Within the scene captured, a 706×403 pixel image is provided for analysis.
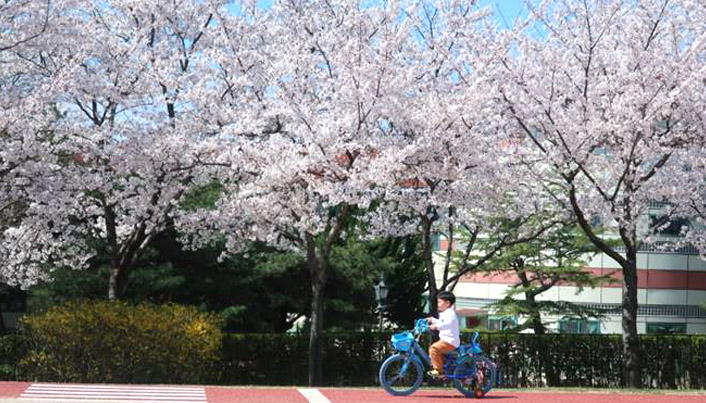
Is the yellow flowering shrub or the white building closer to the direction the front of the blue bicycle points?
the yellow flowering shrub

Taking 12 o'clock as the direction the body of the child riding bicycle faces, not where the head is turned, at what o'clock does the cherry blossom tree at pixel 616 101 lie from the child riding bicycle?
The cherry blossom tree is roughly at 4 o'clock from the child riding bicycle.

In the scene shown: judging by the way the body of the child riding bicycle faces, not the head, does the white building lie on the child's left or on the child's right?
on the child's right

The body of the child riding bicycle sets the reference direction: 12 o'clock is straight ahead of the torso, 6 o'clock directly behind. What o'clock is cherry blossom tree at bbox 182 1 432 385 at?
The cherry blossom tree is roughly at 2 o'clock from the child riding bicycle.

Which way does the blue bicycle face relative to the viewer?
to the viewer's left

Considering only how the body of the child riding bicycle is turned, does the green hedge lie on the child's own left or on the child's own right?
on the child's own right

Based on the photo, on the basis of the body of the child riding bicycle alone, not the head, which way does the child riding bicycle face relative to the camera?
to the viewer's left
